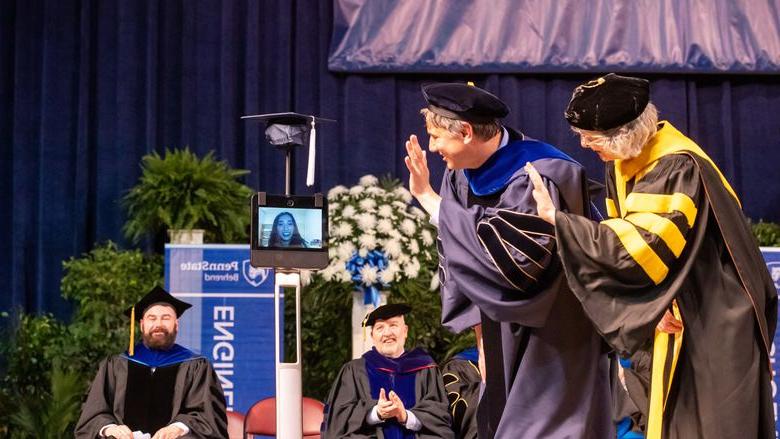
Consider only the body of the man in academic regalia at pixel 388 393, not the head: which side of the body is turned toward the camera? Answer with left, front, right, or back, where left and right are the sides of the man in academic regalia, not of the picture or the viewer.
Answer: front

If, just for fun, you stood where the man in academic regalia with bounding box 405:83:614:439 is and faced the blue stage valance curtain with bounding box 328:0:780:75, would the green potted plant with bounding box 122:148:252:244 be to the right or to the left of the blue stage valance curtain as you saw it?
left

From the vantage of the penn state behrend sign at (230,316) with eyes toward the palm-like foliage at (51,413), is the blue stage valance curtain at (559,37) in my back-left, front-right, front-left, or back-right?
back-right

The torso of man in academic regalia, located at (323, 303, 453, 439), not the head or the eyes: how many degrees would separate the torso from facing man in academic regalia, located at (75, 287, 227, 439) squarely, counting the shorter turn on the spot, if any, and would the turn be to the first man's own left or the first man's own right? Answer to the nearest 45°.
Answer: approximately 90° to the first man's own right

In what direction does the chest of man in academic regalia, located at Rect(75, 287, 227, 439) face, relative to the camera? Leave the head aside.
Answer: toward the camera

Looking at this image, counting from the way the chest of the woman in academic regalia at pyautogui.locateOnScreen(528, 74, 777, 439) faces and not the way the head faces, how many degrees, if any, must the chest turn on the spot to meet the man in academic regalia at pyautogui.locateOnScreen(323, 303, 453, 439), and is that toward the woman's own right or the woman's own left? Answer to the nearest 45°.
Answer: approximately 45° to the woman's own right

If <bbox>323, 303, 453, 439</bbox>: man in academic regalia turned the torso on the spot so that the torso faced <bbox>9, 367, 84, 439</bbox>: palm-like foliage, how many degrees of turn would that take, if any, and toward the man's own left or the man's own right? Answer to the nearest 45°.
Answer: approximately 90° to the man's own right

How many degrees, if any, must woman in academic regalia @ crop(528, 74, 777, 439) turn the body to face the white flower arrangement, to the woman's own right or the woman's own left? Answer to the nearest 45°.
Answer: approximately 45° to the woman's own right

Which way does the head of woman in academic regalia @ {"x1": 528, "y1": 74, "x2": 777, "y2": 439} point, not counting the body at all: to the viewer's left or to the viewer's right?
to the viewer's left

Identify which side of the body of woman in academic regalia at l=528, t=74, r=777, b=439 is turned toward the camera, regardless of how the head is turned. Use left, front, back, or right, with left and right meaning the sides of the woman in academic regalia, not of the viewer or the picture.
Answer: left

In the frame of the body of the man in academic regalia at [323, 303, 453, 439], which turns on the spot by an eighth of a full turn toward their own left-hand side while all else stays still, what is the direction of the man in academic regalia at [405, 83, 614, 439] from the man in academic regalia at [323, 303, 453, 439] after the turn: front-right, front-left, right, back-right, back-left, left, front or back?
front-right

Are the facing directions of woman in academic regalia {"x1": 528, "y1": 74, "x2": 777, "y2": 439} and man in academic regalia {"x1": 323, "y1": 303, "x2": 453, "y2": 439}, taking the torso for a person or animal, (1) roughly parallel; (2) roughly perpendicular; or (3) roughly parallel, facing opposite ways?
roughly perpendicular
